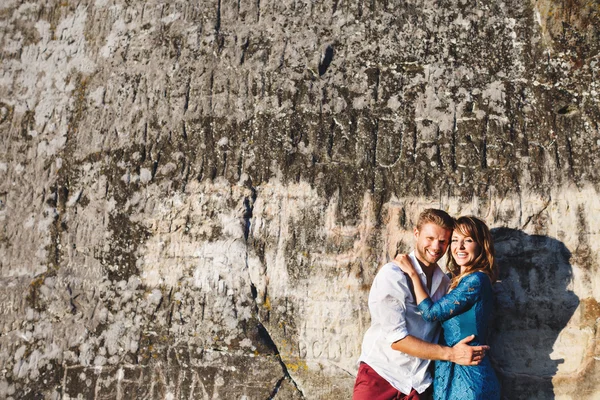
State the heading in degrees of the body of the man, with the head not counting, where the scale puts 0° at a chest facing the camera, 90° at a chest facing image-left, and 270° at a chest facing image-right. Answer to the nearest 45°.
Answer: approximately 315°
